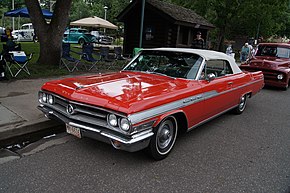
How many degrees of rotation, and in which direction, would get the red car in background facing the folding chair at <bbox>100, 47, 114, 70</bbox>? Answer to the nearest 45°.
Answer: approximately 45° to its right

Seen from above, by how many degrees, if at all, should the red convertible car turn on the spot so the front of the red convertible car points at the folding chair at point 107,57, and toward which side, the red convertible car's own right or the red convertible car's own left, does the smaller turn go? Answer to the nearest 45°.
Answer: approximately 135° to the red convertible car's own right

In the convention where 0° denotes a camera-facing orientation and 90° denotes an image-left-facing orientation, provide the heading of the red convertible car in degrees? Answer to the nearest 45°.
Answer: approximately 45°

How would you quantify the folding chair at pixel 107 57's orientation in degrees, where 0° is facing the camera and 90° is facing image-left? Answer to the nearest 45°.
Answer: approximately 315°

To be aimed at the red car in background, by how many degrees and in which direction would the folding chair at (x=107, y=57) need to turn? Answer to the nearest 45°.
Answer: approximately 45° to its left
